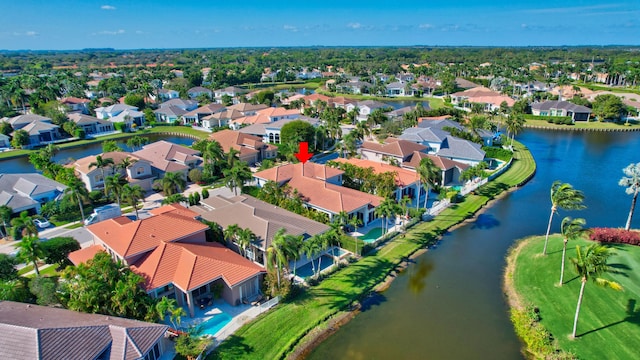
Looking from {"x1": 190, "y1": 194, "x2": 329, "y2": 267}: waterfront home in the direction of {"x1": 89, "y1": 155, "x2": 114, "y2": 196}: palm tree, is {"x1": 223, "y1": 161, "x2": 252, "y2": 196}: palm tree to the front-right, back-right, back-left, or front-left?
front-right

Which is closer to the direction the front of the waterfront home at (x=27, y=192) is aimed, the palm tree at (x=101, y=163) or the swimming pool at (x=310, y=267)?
the swimming pool

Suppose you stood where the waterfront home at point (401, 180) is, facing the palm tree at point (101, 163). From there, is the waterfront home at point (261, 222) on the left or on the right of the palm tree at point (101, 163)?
left

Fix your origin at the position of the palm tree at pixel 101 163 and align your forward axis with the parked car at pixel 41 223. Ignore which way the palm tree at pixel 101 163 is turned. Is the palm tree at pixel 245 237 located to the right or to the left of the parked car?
left

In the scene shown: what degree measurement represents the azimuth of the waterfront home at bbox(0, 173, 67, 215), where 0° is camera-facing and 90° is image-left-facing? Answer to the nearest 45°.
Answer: approximately 315°

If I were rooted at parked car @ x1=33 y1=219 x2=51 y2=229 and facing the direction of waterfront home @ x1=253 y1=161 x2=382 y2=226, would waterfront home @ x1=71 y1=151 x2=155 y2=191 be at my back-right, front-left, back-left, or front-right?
front-left

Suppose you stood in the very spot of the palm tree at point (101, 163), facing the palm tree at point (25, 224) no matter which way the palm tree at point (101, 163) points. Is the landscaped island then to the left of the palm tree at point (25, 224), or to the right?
left

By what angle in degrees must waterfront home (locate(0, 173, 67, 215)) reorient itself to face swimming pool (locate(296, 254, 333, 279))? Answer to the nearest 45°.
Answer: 0° — it already faces it

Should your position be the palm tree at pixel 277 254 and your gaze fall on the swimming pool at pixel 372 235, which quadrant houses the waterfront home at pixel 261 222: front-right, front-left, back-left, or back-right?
front-left

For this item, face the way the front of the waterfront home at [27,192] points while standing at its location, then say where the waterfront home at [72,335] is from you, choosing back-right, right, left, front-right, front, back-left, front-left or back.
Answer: front-right

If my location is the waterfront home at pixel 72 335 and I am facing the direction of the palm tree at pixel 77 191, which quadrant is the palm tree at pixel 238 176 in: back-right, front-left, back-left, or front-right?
front-right

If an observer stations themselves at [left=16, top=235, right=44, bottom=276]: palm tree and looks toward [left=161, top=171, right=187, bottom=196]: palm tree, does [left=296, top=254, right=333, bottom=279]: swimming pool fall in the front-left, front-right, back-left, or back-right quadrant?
front-right

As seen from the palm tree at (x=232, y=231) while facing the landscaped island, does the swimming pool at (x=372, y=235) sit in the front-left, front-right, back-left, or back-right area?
front-left

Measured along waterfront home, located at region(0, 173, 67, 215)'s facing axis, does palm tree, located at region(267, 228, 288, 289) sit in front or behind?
in front

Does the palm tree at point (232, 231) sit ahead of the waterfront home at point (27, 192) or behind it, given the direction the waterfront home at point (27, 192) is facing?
ahead
